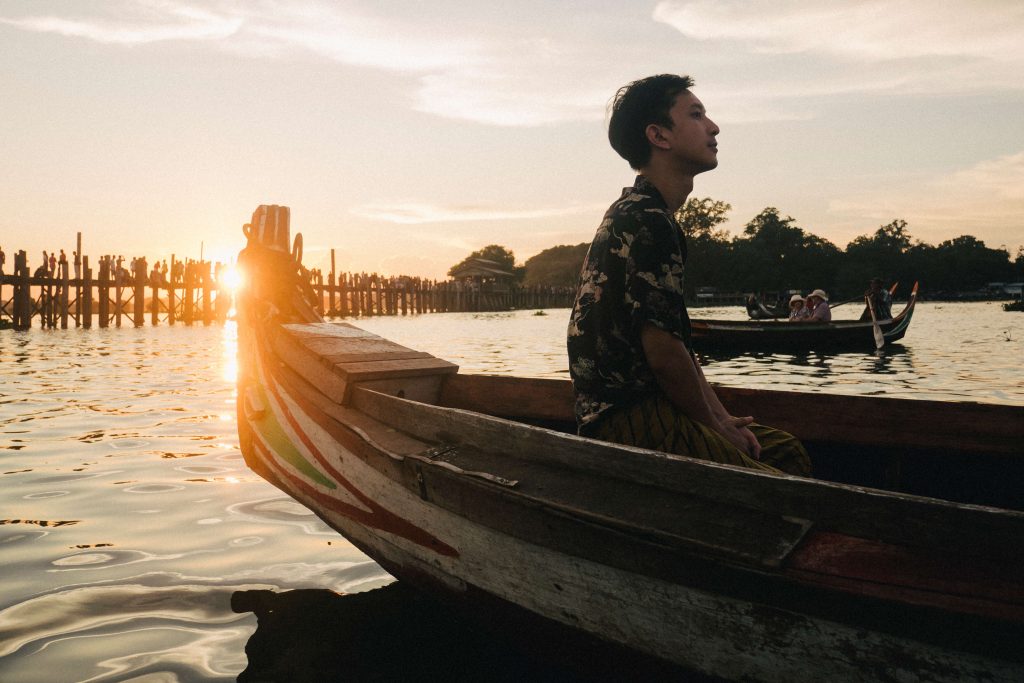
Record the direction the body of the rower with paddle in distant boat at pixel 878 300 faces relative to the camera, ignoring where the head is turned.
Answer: to the viewer's left

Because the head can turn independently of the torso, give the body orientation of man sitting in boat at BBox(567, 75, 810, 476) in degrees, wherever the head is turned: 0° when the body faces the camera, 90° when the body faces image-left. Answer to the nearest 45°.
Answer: approximately 270°

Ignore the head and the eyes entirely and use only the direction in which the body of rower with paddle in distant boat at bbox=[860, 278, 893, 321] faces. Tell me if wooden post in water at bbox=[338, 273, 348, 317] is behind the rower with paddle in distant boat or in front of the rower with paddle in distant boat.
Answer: in front

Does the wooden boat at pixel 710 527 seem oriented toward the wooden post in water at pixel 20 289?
yes

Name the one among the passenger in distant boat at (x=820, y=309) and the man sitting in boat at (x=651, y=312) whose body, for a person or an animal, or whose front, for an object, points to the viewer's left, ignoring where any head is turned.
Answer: the passenger in distant boat

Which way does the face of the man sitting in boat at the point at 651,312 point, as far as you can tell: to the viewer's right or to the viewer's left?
to the viewer's right

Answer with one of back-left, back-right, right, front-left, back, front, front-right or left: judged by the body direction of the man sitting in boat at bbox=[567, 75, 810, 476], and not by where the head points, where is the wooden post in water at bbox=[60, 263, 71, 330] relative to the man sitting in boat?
back-left
